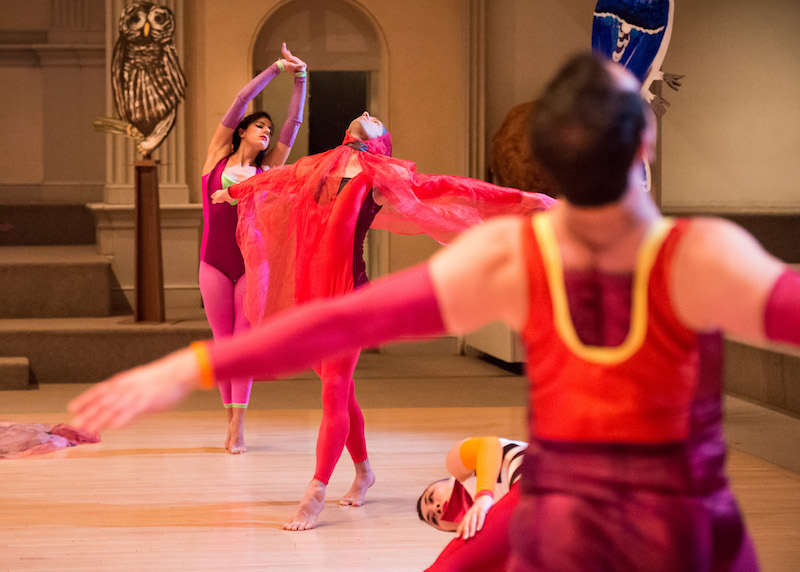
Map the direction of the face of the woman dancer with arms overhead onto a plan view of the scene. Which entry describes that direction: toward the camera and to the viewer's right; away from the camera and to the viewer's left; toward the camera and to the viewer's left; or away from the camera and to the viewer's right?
toward the camera and to the viewer's right

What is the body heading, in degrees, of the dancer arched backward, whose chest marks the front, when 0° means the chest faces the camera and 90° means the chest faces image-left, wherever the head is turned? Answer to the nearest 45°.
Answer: approximately 45°

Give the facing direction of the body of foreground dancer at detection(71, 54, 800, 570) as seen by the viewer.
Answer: away from the camera

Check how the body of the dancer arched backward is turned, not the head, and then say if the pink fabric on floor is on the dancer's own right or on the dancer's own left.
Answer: on the dancer's own right

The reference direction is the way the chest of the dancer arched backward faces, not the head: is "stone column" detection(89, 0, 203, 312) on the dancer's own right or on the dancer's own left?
on the dancer's own right

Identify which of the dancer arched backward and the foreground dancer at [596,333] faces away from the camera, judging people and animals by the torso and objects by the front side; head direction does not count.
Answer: the foreground dancer

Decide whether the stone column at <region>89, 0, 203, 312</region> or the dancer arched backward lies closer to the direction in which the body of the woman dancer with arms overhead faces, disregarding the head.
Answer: the dancer arched backward

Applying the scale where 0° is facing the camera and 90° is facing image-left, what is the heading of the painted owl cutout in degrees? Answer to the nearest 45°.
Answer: approximately 0°

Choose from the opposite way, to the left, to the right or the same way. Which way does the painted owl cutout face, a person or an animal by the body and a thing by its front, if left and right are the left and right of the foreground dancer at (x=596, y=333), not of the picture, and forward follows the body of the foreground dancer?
the opposite way

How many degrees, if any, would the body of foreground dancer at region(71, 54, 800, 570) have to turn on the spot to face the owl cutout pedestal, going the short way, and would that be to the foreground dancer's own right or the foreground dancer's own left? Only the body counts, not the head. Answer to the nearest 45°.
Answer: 0° — they already face it
